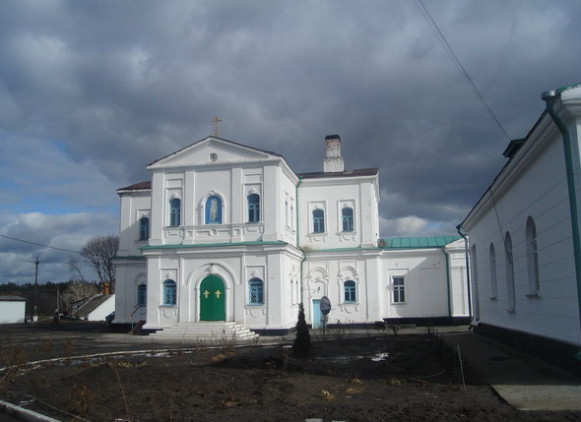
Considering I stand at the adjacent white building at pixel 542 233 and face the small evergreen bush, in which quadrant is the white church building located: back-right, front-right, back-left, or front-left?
front-right

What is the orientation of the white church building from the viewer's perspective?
toward the camera

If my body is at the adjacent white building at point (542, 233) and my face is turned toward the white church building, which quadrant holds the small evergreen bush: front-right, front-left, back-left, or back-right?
front-left

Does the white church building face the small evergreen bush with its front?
yes

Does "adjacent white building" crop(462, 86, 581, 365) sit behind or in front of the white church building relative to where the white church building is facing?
in front
